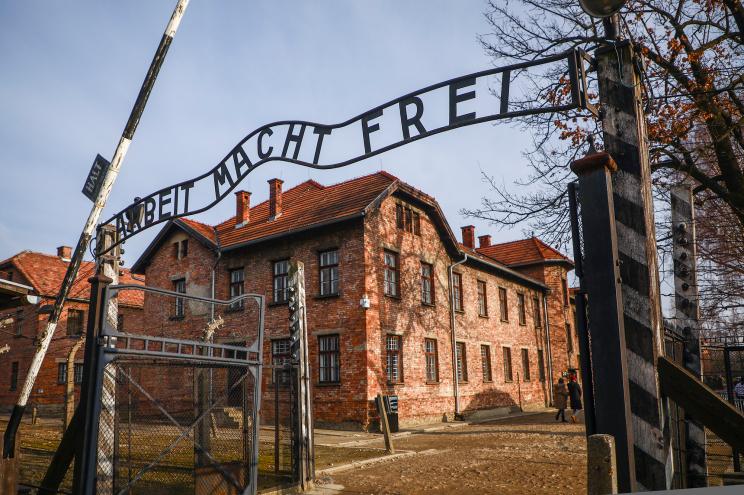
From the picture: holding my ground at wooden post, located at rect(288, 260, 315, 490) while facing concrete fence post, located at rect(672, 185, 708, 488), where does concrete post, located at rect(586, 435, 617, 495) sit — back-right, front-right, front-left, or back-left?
front-right

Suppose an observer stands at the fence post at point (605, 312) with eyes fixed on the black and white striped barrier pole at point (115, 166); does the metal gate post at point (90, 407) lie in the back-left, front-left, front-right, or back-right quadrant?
front-left

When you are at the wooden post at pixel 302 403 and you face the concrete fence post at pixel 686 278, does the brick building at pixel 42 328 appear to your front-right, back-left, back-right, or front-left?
back-left

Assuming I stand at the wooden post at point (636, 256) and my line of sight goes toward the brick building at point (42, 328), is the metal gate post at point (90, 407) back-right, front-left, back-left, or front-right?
front-left
